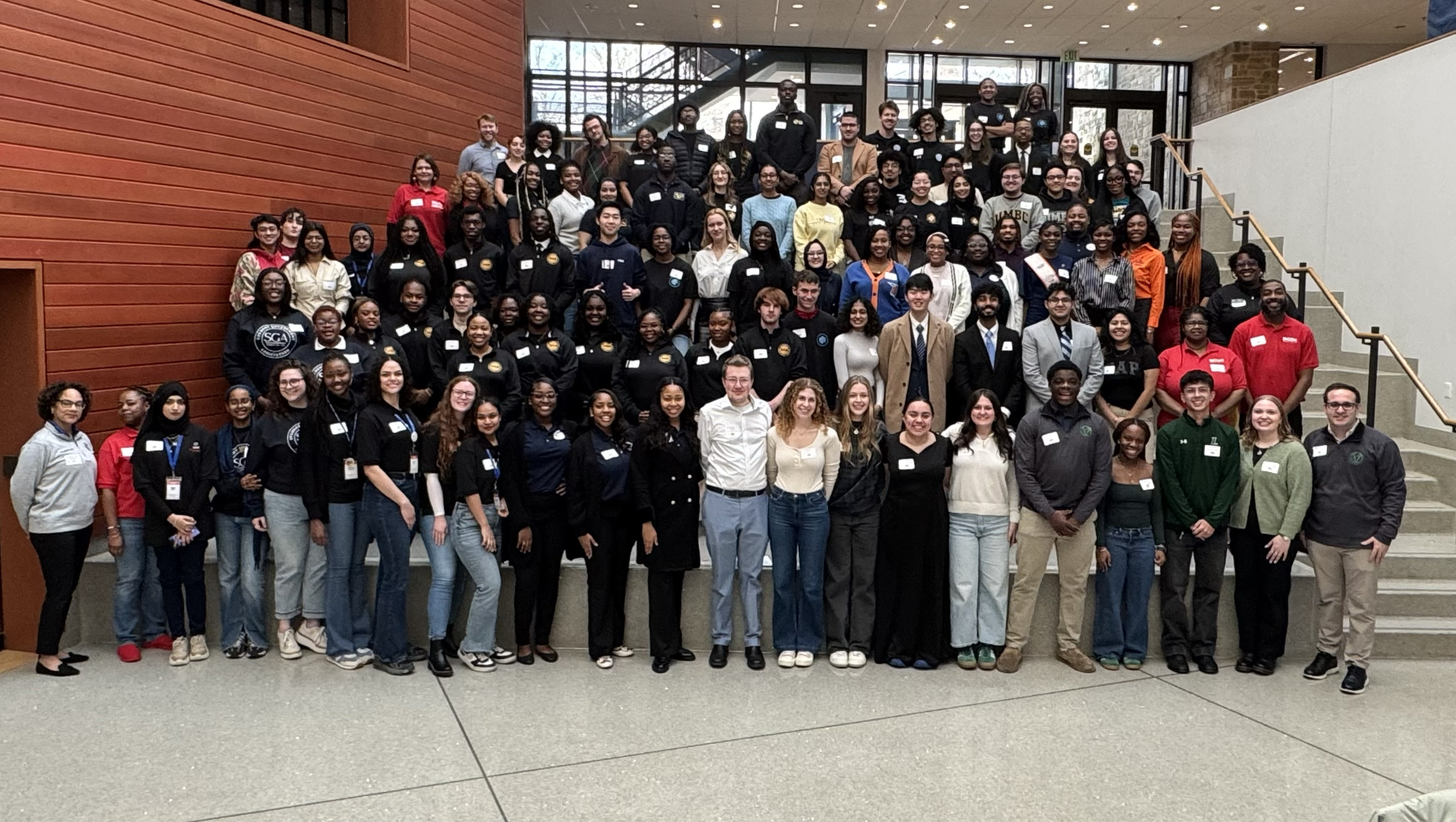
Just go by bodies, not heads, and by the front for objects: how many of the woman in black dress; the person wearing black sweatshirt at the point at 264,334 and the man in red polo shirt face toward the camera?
3

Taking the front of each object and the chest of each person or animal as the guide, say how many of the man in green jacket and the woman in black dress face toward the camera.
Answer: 2

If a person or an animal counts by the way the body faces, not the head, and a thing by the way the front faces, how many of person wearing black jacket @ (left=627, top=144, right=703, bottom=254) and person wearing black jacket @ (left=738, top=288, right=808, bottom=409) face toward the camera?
2

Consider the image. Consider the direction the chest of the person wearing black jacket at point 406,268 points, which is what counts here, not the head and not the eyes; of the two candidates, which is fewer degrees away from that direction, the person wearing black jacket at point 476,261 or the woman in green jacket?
the woman in green jacket

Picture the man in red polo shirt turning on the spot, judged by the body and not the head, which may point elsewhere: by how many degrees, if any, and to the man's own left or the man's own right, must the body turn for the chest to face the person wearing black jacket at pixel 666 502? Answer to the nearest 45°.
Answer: approximately 45° to the man's own right

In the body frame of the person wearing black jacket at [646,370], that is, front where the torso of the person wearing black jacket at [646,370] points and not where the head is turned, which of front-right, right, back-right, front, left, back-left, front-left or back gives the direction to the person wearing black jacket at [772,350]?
left

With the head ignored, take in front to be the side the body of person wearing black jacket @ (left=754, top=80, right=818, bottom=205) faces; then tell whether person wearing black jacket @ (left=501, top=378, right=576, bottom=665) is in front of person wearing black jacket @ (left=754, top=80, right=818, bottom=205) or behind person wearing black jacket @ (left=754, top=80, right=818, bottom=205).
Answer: in front

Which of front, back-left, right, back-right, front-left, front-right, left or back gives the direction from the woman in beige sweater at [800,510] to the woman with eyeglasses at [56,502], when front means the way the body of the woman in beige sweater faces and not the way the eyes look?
right

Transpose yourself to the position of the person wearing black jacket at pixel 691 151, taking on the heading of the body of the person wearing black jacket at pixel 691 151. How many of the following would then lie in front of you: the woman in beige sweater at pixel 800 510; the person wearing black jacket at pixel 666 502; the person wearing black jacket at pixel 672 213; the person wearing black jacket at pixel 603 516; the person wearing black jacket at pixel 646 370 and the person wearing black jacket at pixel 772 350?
6

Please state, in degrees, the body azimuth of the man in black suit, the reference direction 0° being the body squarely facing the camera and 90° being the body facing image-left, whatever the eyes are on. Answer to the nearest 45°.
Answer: approximately 0°
